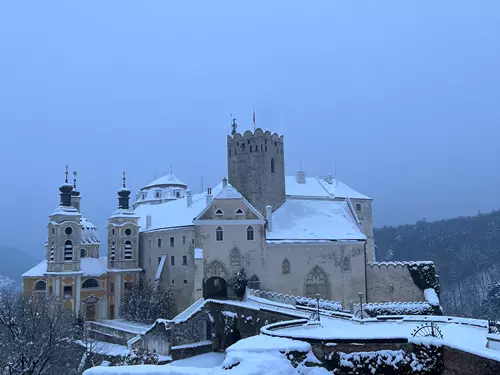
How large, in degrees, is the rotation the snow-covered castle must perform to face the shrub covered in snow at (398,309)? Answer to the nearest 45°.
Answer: approximately 45° to its left

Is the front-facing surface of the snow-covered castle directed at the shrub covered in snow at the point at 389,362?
yes

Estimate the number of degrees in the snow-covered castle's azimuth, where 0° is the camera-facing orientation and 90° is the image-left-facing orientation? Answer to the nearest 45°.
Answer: approximately 0°
